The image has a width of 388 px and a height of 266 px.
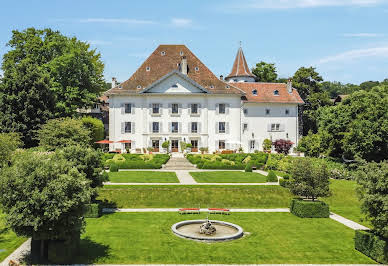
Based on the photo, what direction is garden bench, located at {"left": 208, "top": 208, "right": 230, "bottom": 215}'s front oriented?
toward the camera

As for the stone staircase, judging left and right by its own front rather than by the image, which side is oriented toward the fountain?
front

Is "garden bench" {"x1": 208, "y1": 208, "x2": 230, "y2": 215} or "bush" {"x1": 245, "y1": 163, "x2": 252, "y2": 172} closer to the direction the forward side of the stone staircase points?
the garden bench

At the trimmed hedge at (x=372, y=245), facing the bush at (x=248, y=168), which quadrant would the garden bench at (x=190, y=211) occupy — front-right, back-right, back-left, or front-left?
front-left

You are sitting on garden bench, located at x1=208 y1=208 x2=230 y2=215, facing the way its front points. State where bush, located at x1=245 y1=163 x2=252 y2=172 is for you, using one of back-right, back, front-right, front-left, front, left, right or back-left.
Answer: back

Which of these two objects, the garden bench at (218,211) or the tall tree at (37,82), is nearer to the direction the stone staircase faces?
the garden bench

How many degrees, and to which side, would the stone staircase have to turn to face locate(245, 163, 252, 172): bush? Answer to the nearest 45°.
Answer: approximately 45° to its left

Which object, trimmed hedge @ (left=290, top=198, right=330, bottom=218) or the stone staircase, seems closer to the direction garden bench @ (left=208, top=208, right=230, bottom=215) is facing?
the trimmed hedge

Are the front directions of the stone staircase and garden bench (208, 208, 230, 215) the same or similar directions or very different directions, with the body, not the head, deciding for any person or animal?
same or similar directions

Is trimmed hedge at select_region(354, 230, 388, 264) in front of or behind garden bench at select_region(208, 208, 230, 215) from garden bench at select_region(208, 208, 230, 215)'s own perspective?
in front

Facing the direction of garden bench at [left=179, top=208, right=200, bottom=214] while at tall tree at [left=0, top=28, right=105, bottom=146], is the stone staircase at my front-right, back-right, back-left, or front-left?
front-left

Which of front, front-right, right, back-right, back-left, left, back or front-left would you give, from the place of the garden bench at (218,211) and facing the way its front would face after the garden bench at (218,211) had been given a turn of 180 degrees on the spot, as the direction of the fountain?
back

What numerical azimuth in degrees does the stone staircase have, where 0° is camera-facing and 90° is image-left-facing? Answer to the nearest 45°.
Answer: approximately 0°

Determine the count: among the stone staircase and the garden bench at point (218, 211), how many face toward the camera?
2

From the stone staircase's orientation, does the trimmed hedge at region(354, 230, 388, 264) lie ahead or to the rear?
ahead

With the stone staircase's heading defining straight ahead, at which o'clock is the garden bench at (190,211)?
The garden bench is roughly at 12 o'clock from the stone staircase.

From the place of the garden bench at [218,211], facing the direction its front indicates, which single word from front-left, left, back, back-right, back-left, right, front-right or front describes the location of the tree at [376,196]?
front-left
